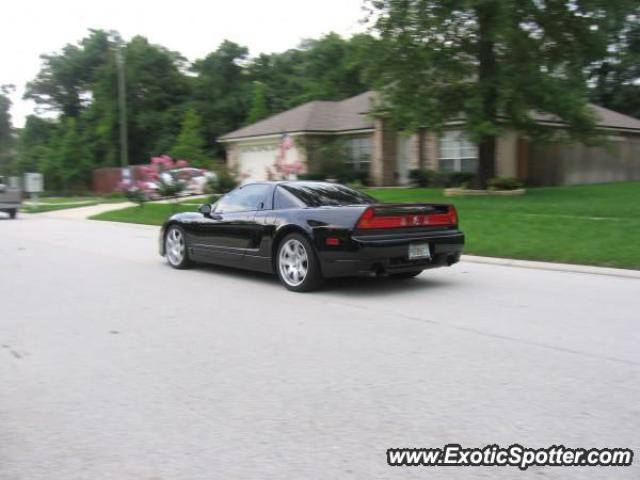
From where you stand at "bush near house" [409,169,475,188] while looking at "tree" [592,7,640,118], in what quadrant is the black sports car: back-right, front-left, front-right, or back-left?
back-right

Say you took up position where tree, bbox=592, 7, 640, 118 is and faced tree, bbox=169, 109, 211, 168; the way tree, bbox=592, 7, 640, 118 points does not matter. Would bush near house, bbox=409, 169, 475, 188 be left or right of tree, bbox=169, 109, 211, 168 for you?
left

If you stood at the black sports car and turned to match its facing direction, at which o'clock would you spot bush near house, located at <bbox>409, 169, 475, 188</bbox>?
The bush near house is roughly at 2 o'clock from the black sports car.

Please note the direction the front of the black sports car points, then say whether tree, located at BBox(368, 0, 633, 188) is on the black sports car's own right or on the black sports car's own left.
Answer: on the black sports car's own right

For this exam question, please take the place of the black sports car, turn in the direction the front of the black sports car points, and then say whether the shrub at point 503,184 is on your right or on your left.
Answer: on your right

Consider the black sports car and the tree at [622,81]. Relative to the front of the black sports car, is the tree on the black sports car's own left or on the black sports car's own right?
on the black sports car's own right

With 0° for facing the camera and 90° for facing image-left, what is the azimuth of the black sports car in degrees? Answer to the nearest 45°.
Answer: approximately 135°
